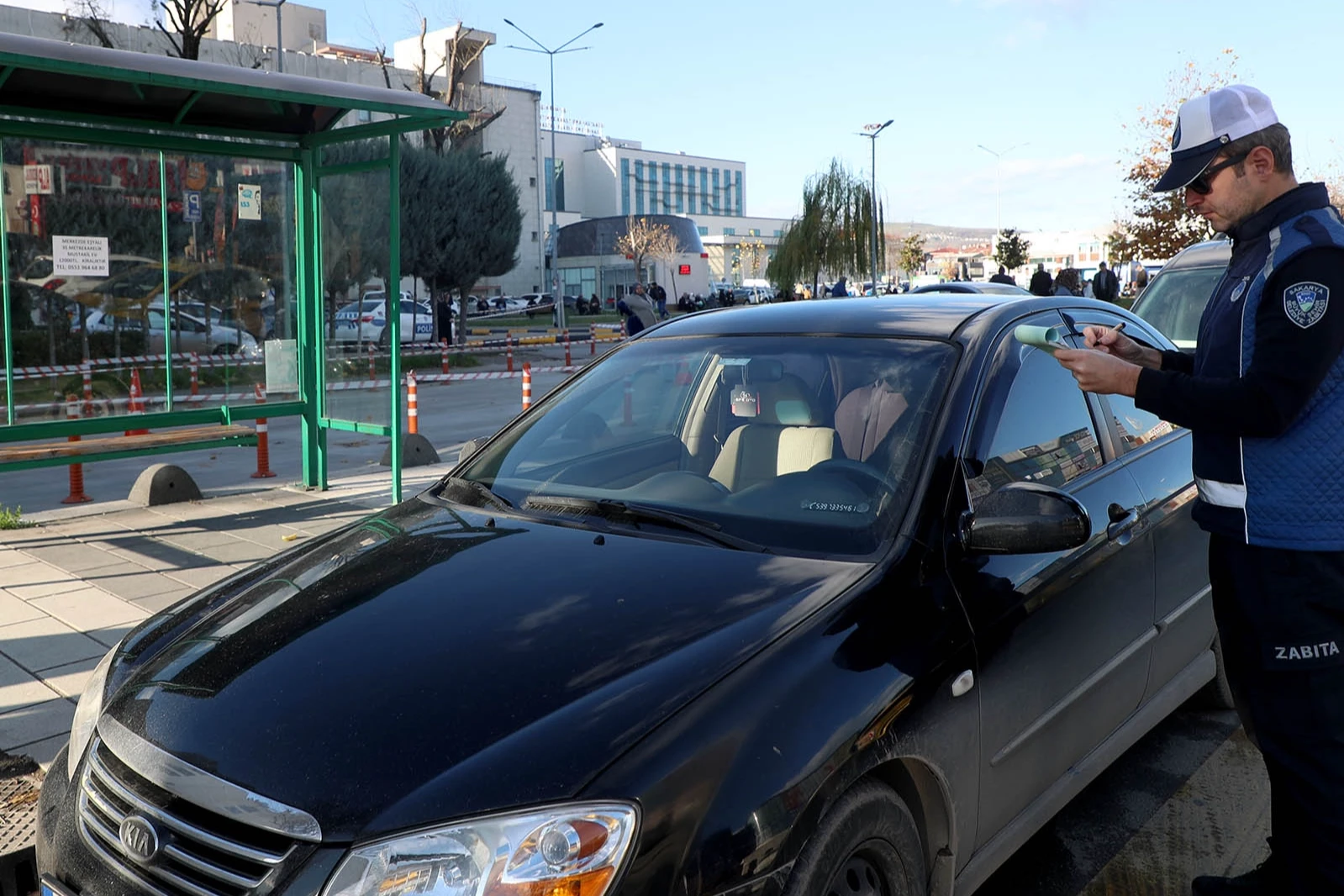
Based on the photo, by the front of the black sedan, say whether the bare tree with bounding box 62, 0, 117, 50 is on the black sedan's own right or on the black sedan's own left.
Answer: on the black sedan's own right

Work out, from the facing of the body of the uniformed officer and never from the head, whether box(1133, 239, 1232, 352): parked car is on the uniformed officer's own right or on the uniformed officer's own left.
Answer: on the uniformed officer's own right

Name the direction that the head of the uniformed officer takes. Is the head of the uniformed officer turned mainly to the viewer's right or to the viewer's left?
to the viewer's left

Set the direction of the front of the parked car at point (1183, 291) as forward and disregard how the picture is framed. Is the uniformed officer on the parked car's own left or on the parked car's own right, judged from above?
on the parked car's own left

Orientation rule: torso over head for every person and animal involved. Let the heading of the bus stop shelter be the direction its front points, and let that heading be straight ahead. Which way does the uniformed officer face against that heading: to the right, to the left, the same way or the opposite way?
the opposite way

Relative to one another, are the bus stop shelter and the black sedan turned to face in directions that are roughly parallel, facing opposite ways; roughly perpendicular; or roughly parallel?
roughly perpendicular

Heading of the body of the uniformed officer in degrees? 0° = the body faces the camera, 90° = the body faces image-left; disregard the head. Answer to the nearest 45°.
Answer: approximately 90°

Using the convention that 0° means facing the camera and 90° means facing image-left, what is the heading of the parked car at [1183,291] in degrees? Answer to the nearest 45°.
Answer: approximately 45°

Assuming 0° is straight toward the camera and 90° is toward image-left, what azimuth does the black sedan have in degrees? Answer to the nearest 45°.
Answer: approximately 45°

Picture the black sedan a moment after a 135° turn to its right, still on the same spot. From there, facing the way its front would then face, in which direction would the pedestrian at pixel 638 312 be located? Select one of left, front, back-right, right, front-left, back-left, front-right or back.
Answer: front

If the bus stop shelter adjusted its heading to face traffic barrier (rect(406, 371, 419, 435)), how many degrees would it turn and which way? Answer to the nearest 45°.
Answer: approximately 90° to its left

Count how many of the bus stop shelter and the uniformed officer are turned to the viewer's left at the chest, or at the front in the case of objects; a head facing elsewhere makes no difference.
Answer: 1
